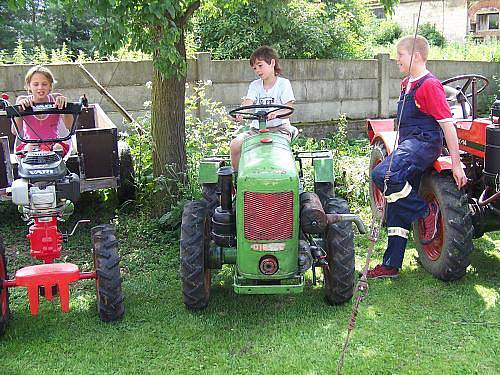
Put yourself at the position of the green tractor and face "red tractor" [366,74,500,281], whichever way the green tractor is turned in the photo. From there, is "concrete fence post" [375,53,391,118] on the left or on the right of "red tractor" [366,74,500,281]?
left

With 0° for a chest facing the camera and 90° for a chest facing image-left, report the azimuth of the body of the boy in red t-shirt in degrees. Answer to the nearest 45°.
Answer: approximately 90°

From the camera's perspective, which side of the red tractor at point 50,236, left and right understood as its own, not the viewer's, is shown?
front

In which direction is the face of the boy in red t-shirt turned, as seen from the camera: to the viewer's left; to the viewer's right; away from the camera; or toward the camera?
to the viewer's left

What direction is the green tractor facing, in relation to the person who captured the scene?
facing the viewer

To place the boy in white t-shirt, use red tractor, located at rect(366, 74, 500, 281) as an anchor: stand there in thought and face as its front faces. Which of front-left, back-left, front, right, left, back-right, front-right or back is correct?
back-right

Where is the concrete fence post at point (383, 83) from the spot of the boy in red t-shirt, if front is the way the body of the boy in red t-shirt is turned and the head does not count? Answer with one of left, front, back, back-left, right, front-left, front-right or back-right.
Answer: right

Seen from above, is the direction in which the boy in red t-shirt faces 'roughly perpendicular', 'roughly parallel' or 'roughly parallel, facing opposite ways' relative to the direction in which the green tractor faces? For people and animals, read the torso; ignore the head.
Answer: roughly perpendicular

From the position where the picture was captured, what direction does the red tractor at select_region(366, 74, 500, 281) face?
facing the viewer and to the right of the viewer

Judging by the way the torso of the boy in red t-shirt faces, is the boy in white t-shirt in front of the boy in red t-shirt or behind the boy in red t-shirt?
in front

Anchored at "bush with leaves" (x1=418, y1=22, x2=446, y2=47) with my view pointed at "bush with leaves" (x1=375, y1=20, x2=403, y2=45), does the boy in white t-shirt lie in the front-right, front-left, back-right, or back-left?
front-left

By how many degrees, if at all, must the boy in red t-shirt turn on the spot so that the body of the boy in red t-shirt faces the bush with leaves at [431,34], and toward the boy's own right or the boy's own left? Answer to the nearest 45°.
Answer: approximately 90° to the boy's own right

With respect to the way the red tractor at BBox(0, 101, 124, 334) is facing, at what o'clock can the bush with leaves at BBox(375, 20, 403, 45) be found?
The bush with leaves is roughly at 7 o'clock from the red tractor.

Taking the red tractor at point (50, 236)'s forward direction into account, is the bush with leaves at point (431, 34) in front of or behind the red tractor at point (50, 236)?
behind

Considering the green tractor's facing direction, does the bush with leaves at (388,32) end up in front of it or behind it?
behind

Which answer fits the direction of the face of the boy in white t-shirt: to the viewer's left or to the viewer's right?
to the viewer's left
